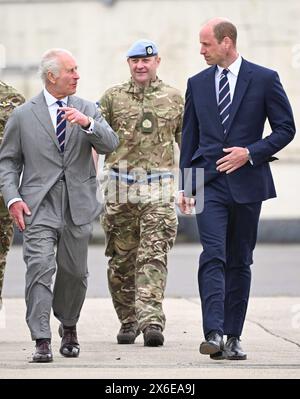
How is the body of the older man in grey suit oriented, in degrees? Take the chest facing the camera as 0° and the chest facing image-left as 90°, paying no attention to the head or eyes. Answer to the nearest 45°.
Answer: approximately 0°

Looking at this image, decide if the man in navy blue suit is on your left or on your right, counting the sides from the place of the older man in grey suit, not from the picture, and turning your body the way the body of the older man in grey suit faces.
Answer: on your left

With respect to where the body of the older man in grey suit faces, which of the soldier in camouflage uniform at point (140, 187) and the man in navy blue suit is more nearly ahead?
the man in navy blue suit

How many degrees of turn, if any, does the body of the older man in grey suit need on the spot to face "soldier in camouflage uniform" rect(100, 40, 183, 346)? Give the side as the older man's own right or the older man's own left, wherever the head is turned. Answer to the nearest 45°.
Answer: approximately 135° to the older man's own left

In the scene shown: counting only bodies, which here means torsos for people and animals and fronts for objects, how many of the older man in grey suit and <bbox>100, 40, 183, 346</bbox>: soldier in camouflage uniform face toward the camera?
2

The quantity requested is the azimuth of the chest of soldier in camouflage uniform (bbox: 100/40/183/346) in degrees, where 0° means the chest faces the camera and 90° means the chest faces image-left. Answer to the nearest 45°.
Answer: approximately 0°

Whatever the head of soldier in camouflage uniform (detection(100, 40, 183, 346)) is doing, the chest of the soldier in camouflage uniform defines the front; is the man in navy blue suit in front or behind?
in front

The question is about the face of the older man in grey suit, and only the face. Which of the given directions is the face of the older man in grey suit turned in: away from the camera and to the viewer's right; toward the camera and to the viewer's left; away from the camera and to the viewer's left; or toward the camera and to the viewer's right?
toward the camera and to the viewer's right
